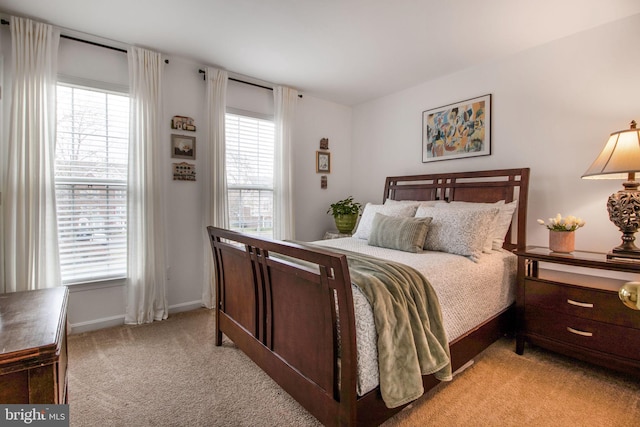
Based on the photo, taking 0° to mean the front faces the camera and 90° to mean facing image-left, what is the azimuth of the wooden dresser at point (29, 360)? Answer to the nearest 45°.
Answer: approximately 270°

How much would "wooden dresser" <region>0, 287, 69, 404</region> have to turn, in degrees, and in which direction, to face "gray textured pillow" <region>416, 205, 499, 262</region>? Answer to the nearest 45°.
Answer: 0° — it already faces it

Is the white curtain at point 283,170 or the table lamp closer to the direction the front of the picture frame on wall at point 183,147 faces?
the table lamp

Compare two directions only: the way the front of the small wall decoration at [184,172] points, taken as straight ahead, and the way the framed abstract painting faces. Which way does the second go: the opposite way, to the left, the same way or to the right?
to the right

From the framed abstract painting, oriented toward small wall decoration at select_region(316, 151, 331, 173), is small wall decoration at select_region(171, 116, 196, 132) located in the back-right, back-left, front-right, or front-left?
front-left

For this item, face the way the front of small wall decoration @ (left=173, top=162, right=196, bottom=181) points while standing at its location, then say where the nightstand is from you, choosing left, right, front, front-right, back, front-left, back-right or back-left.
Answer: front-left

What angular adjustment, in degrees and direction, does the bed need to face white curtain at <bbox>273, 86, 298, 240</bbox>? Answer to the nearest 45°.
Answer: approximately 135° to its right

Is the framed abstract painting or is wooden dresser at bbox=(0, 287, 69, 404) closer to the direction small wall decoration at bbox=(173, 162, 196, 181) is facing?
the wooden dresser

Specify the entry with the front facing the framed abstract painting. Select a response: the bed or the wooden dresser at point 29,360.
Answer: the wooden dresser

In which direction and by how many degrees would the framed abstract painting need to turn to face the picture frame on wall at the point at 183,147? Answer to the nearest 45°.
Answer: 0° — it already faces it

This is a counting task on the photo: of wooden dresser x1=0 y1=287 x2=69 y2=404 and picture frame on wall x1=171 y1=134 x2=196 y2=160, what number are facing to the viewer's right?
1

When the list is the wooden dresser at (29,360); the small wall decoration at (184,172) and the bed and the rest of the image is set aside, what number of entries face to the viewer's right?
1

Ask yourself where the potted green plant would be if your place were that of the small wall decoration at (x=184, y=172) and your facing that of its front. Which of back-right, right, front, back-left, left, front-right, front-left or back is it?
left

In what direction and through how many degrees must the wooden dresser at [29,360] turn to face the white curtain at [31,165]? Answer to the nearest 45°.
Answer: approximately 90° to its left
